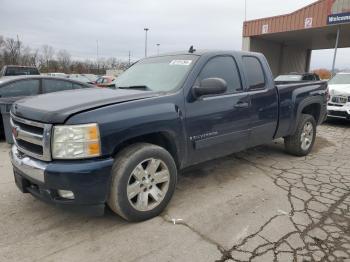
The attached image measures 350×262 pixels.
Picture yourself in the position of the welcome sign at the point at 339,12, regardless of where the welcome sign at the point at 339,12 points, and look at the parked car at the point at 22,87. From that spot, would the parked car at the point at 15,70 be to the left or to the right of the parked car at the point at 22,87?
right

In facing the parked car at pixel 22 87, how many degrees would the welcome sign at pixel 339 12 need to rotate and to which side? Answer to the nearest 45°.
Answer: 0° — it already faces it

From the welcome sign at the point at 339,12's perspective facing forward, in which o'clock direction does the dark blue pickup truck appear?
The dark blue pickup truck is roughly at 12 o'clock from the welcome sign.

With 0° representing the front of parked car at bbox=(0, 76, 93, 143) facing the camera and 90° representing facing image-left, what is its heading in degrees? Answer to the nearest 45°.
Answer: approximately 45°

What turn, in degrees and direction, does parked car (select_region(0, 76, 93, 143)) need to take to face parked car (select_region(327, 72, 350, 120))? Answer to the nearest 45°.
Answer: approximately 135° to its left

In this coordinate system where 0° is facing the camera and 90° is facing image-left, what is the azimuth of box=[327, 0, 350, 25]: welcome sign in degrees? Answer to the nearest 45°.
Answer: approximately 0°

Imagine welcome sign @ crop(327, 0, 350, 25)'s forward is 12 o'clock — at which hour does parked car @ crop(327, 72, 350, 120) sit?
The parked car is roughly at 12 o'clock from the welcome sign.

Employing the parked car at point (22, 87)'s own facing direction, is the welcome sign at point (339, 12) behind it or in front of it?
behind

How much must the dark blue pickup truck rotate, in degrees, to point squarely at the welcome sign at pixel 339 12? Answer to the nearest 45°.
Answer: approximately 180°

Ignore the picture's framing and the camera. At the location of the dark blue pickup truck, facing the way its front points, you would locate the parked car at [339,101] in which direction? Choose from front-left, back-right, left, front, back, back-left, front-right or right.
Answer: back

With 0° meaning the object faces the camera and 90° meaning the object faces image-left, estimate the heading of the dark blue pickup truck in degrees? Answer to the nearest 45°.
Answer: approximately 45°

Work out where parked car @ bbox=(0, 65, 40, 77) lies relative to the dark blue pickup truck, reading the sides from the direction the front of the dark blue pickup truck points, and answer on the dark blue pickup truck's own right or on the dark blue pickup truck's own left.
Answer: on the dark blue pickup truck's own right
